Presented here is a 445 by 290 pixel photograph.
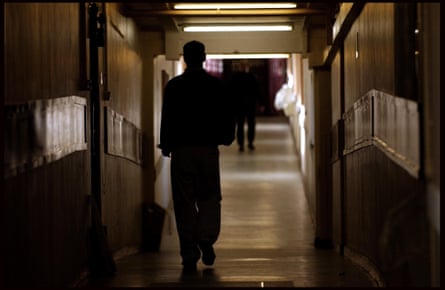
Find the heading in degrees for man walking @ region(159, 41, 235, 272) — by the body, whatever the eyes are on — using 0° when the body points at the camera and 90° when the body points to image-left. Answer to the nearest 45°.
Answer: approximately 180°

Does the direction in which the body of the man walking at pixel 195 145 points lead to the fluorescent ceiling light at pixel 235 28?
yes

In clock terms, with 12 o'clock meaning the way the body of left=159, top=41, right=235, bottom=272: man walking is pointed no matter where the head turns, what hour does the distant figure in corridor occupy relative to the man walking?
The distant figure in corridor is roughly at 12 o'clock from the man walking.
